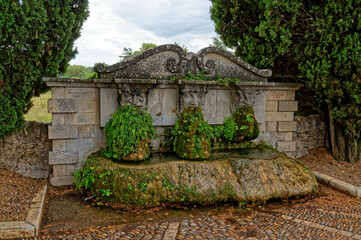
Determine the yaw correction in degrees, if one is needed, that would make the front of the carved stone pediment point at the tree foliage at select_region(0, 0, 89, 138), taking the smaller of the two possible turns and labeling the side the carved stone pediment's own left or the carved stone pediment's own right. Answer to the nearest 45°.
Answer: approximately 90° to the carved stone pediment's own right

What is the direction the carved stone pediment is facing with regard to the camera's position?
facing the viewer

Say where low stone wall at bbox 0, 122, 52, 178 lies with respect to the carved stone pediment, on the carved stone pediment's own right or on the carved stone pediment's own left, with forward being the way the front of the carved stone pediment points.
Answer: on the carved stone pediment's own right

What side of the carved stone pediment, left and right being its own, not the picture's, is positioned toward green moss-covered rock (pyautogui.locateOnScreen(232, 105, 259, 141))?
left
